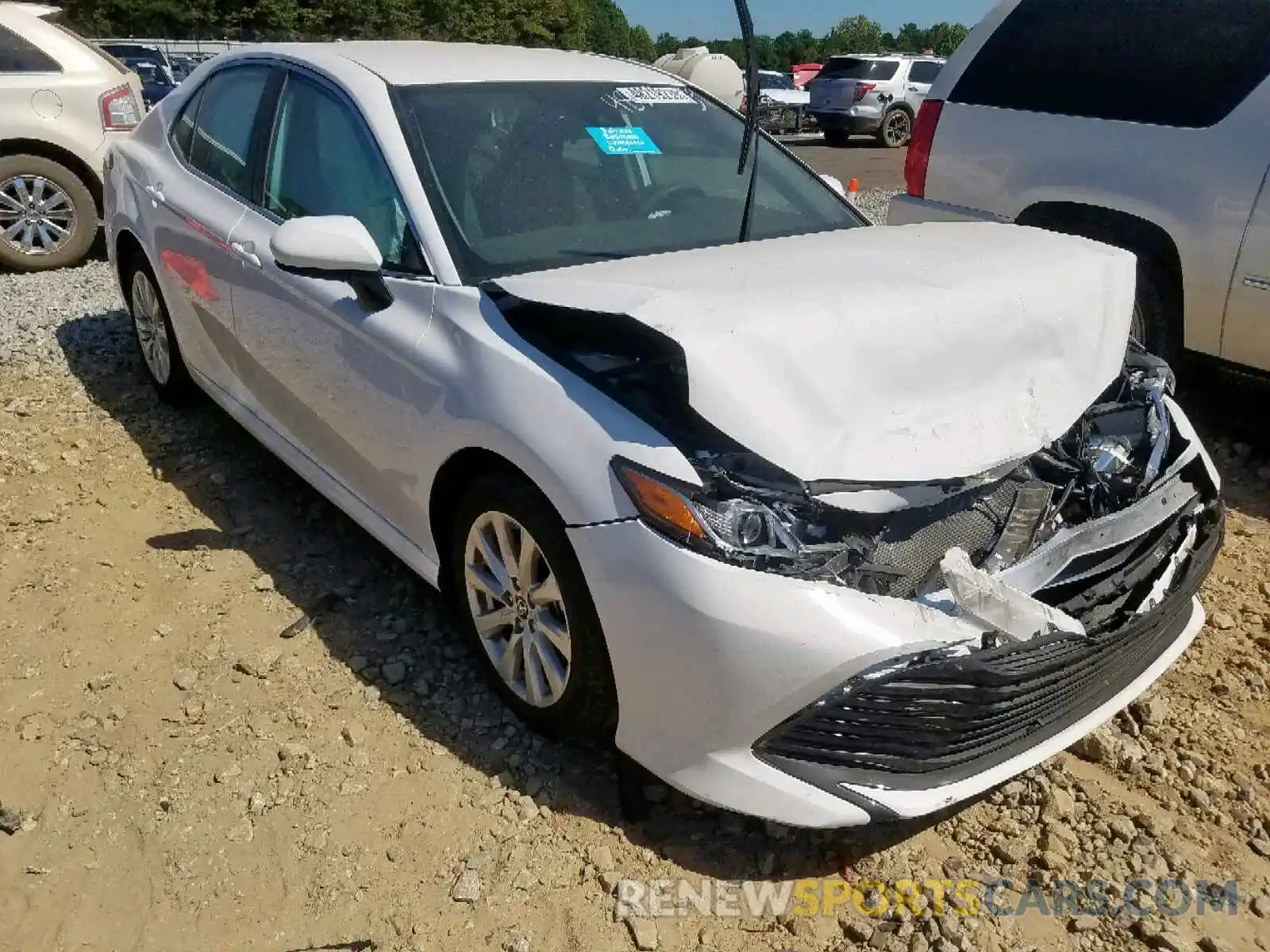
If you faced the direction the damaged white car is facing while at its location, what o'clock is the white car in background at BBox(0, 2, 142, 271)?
The white car in background is roughly at 6 o'clock from the damaged white car.

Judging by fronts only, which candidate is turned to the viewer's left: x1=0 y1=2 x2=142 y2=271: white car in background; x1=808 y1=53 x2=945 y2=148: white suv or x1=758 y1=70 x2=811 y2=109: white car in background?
x1=0 y1=2 x2=142 y2=271: white car in background

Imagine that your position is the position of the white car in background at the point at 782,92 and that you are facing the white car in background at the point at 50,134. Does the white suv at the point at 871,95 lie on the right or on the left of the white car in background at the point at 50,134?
left

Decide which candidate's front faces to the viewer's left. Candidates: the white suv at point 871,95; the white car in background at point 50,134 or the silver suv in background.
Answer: the white car in background

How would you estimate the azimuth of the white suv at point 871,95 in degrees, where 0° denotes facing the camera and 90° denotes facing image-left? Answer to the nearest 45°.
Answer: approximately 225°

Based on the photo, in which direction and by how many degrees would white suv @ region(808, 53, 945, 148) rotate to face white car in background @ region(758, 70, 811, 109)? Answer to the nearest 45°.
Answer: approximately 90° to its left

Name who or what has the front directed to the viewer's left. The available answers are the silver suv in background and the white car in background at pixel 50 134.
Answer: the white car in background
